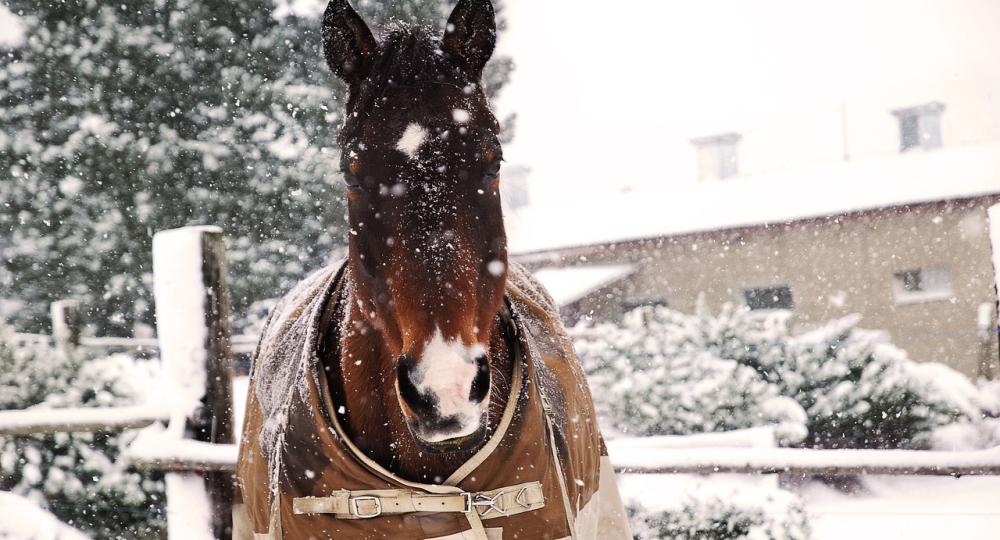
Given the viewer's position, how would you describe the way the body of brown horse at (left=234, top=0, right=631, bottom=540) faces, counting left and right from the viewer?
facing the viewer

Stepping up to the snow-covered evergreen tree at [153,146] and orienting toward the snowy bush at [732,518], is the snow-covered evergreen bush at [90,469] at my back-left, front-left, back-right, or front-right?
front-right

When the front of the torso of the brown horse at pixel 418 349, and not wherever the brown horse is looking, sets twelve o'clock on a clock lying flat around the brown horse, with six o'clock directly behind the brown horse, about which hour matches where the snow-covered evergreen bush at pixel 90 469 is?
The snow-covered evergreen bush is roughly at 5 o'clock from the brown horse.

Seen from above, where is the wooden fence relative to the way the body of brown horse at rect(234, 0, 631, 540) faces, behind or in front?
behind
